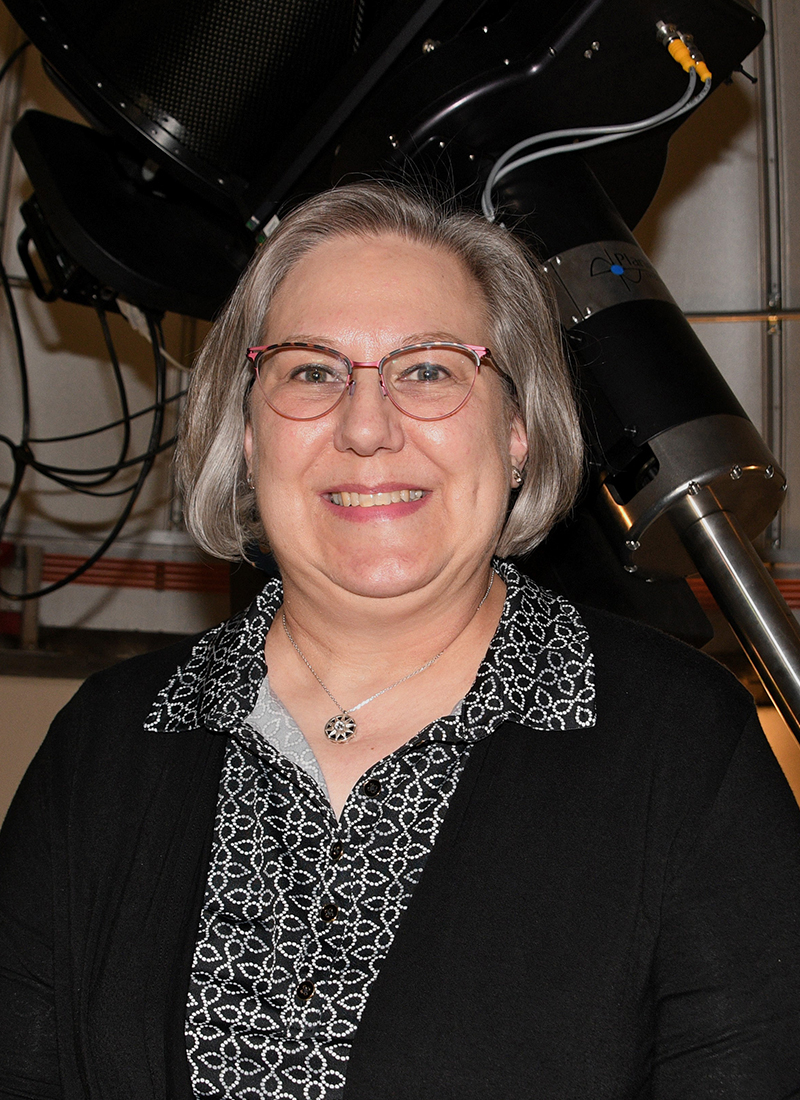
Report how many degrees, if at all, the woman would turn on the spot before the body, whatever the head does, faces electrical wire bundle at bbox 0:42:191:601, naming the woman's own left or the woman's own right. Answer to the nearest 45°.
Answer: approximately 135° to the woman's own right

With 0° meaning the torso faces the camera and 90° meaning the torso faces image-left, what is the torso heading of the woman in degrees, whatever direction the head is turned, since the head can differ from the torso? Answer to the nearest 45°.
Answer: approximately 0°
